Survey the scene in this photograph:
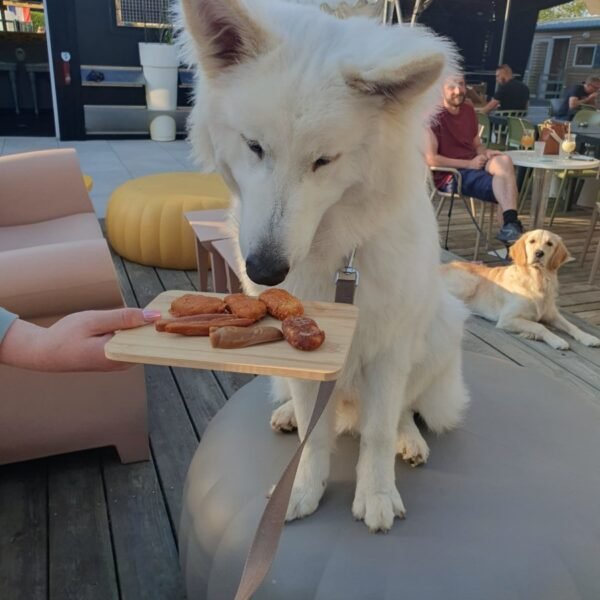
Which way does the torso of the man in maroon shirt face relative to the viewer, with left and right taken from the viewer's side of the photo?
facing the viewer and to the right of the viewer

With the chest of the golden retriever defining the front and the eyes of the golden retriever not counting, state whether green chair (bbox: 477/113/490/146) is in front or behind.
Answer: behind

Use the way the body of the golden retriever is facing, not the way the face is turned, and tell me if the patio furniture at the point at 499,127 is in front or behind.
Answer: behind

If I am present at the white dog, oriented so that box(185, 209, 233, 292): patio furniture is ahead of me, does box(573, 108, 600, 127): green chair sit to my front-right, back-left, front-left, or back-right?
front-right

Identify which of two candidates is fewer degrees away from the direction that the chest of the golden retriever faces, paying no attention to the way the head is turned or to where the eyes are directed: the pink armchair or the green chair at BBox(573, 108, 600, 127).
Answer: the pink armchair

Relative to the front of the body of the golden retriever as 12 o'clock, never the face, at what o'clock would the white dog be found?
The white dog is roughly at 2 o'clock from the golden retriever.

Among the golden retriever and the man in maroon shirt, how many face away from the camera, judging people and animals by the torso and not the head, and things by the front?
0

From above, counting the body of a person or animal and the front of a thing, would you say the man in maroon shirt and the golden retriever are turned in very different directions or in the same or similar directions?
same or similar directions
